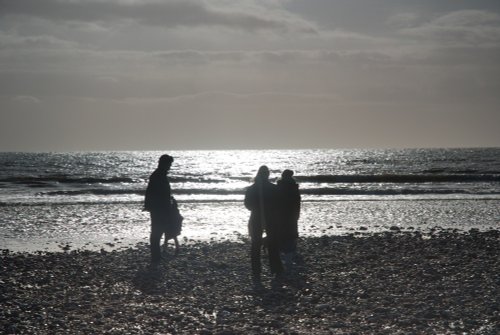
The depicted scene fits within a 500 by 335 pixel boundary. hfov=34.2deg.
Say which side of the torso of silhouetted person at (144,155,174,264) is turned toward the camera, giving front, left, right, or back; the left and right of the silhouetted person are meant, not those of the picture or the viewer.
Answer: right

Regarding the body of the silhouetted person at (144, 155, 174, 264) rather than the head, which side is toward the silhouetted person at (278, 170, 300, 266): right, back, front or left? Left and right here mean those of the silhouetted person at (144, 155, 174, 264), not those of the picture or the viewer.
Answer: front

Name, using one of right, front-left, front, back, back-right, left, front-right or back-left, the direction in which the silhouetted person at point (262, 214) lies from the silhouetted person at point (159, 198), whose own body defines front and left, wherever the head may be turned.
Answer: front-right

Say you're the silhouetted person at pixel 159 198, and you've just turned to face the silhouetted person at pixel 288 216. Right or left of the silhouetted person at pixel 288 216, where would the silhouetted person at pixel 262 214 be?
right

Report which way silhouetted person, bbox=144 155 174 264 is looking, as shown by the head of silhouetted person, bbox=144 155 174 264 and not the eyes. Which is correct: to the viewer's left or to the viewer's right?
to the viewer's right
